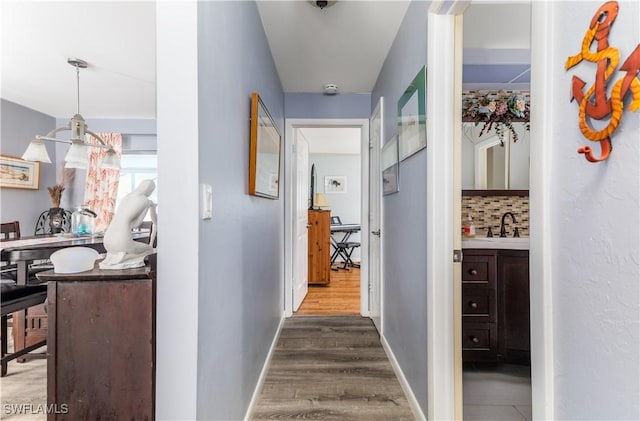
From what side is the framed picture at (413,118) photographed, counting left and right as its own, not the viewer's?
left

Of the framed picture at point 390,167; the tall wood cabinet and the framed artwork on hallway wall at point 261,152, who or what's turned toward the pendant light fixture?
the framed picture

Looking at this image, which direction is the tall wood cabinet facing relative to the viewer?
to the viewer's right

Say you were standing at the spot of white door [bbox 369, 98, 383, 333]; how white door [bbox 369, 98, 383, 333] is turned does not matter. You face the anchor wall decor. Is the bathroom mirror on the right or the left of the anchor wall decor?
left

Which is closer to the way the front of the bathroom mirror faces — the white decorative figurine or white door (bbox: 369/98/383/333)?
the white decorative figurine

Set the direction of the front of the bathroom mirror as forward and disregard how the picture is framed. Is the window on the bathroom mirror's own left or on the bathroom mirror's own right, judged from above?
on the bathroom mirror's own right

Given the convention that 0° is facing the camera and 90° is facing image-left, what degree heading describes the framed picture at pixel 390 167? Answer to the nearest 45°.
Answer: approximately 90°

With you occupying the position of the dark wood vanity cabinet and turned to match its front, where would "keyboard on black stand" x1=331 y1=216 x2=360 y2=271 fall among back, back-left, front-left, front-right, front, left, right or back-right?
back-right

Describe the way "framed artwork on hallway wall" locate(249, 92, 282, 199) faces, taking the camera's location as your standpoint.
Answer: facing to the right of the viewer

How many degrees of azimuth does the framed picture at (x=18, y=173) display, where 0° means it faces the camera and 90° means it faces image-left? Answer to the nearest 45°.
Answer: approximately 315°
